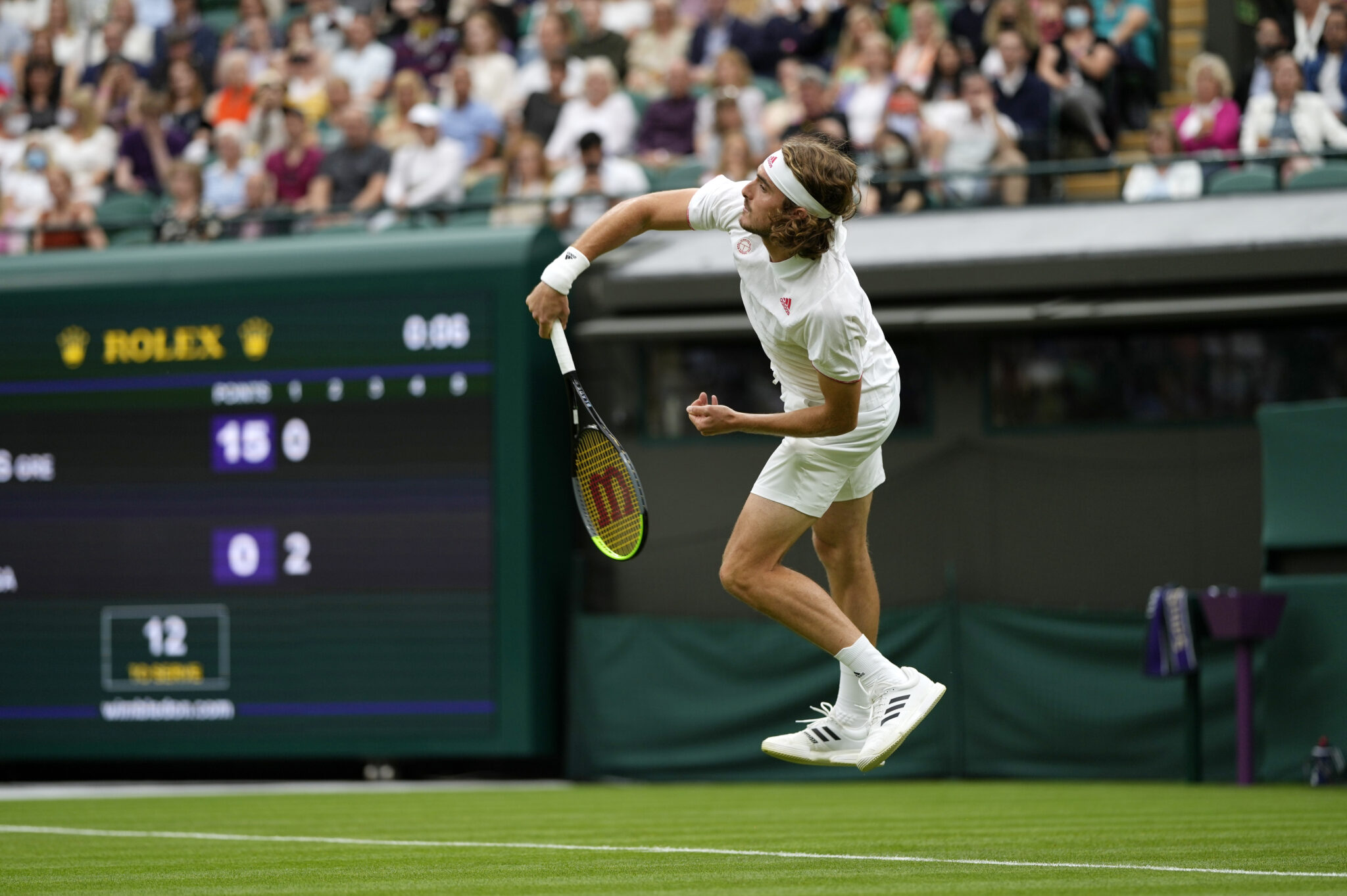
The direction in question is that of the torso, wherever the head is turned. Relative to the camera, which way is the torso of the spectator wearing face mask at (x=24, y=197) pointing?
toward the camera

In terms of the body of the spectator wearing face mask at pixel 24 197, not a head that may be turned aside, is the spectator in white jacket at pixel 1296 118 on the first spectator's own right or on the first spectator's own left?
on the first spectator's own left

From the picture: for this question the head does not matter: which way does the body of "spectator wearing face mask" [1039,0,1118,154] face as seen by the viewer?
toward the camera

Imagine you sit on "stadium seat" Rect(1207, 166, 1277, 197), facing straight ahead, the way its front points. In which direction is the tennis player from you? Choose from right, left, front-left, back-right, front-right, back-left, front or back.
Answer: front

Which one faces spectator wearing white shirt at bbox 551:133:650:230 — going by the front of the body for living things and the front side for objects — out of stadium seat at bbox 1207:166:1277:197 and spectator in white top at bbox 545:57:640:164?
the spectator in white top

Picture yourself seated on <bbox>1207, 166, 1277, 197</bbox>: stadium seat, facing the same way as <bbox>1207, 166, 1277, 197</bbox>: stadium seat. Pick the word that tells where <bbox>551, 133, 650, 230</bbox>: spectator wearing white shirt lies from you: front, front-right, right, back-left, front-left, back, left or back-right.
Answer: right

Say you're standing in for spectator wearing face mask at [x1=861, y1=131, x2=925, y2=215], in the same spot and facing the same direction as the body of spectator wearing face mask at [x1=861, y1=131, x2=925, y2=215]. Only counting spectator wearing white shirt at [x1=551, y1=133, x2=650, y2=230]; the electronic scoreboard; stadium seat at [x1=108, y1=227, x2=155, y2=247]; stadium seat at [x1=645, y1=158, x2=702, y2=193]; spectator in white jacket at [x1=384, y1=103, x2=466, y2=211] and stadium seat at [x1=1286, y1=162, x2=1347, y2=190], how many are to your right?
5

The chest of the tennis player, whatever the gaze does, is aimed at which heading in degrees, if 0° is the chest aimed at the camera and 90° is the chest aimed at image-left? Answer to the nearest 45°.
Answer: approximately 90°

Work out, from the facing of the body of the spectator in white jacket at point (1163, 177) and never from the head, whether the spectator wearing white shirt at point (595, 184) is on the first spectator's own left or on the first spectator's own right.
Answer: on the first spectator's own right

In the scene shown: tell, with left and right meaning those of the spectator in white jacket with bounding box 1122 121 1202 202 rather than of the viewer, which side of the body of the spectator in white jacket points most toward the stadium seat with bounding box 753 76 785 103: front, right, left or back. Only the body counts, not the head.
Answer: right

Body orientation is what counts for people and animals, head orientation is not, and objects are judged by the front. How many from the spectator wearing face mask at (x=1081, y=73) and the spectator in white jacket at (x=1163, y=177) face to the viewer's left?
0

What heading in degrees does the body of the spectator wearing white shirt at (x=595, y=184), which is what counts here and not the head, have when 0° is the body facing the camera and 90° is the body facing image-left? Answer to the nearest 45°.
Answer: approximately 0°

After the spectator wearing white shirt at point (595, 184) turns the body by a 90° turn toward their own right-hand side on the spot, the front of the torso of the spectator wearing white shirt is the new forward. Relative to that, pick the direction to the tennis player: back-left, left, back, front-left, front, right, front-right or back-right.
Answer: left

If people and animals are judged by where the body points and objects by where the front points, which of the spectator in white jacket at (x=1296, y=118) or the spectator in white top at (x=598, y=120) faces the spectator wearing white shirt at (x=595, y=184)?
the spectator in white top at (x=598, y=120)

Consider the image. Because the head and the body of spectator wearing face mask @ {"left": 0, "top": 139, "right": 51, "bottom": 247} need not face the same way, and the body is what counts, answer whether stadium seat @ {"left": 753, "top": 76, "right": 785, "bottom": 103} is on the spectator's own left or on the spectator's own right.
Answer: on the spectator's own left

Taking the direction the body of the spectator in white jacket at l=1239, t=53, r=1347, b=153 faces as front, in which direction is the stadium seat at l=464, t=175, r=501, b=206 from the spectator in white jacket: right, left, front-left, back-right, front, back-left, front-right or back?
right

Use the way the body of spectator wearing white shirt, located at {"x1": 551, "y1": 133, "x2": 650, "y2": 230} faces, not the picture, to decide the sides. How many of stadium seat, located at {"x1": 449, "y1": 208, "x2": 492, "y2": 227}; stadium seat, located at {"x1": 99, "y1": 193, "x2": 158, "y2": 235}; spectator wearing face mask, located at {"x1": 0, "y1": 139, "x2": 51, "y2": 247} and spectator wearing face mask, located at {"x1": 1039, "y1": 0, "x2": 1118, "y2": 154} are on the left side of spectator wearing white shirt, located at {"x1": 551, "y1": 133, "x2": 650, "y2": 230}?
1

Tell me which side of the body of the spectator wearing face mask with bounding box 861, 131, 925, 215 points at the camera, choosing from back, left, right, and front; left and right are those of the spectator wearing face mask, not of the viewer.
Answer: front
